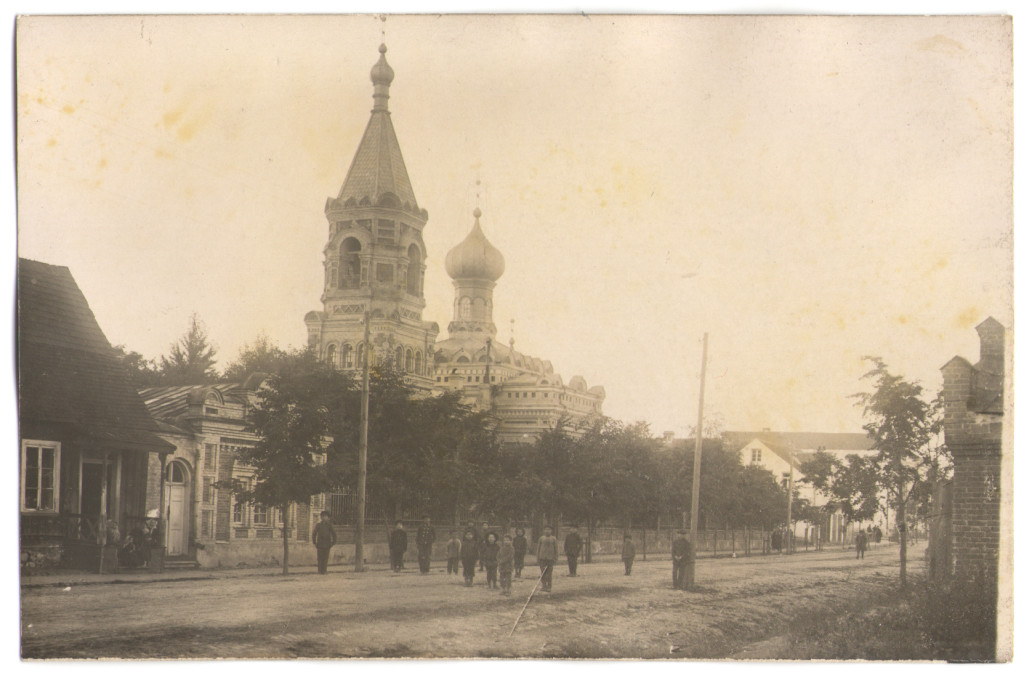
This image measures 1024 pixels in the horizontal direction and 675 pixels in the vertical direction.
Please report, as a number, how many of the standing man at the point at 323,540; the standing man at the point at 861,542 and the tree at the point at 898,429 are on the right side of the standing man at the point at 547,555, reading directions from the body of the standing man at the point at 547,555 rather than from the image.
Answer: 1

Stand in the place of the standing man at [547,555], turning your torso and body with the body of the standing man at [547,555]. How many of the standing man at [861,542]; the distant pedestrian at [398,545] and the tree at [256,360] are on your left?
1

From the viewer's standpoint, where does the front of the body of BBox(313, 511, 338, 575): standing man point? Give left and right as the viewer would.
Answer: facing the viewer

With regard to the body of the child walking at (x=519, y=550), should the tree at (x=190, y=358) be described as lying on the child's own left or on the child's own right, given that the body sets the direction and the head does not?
on the child's own right

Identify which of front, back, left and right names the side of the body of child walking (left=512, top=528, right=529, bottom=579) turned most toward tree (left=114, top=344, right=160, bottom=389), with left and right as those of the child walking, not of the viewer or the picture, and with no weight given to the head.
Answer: right

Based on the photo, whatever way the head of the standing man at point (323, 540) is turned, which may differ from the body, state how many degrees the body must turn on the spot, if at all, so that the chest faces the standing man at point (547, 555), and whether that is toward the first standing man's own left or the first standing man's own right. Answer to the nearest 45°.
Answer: approximately 90° to the first standing man's own left

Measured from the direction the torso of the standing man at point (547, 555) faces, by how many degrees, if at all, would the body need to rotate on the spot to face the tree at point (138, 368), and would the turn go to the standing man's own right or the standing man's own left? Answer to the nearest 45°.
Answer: approximately 90° to the standing man's own right

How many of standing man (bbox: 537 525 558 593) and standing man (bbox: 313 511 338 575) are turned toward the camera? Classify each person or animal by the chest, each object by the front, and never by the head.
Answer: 2

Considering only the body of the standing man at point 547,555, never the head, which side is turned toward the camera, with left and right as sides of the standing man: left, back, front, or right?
front

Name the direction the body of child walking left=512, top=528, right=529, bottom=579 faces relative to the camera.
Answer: toward the camera

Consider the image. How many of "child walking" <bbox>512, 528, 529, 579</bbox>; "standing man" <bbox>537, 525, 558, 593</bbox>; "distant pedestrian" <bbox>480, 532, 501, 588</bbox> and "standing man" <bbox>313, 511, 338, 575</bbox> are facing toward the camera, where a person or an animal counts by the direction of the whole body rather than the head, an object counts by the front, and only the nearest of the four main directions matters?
4

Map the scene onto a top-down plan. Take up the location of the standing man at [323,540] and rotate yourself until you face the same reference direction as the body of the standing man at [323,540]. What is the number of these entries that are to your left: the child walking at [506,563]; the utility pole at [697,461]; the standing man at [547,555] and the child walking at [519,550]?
4

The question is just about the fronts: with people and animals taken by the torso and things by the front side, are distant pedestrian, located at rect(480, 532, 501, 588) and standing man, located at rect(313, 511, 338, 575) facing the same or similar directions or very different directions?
same or similar directions

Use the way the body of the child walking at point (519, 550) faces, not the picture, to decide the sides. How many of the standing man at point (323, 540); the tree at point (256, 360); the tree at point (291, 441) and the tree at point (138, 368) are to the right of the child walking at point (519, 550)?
4
